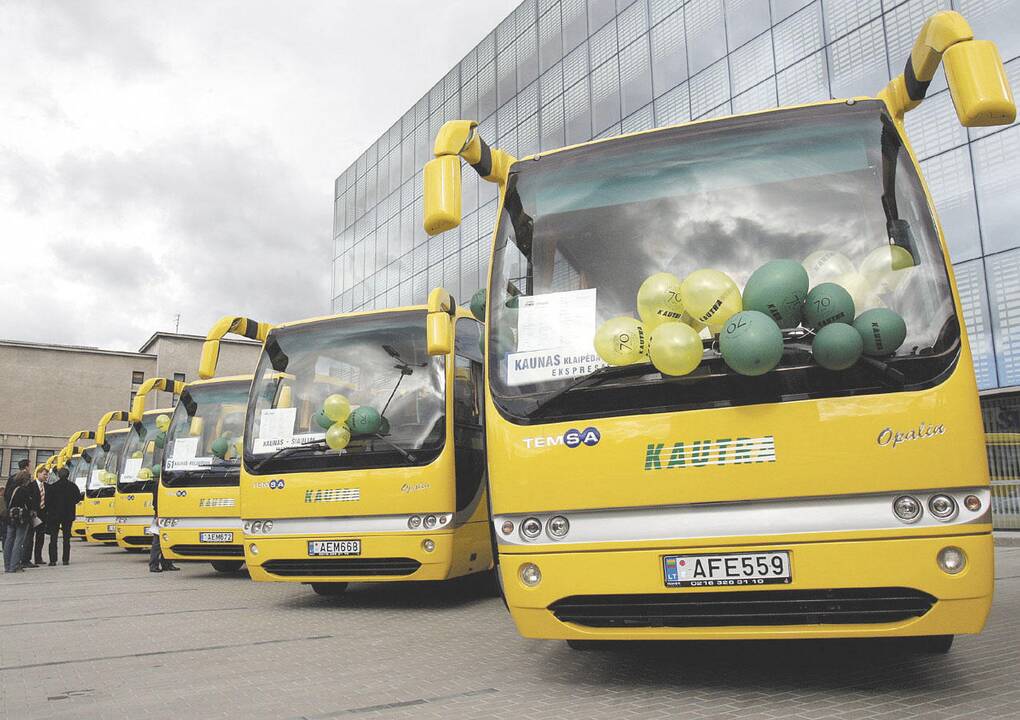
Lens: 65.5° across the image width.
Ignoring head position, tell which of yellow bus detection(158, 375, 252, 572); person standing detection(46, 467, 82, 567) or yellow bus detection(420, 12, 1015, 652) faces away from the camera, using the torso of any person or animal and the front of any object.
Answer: the person standing

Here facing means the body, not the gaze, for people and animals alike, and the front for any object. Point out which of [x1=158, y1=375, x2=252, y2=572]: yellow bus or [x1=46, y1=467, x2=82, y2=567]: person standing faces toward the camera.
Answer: the yellow bus

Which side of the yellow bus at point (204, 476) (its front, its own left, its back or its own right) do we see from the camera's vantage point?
front

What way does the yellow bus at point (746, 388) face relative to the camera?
toward the camera

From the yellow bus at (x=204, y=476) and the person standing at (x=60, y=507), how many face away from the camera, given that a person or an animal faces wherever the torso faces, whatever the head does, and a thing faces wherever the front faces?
1

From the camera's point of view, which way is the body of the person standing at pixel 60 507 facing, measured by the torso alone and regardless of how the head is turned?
away from the camera

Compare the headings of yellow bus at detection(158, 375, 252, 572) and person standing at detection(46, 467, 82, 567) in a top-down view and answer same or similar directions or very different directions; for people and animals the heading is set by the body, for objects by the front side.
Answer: very different directions

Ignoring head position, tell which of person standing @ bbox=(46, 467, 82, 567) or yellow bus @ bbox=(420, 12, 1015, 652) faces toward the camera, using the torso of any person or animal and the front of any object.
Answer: the yellow bus

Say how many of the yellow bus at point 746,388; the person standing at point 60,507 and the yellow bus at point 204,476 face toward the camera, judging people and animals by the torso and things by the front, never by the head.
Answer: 2

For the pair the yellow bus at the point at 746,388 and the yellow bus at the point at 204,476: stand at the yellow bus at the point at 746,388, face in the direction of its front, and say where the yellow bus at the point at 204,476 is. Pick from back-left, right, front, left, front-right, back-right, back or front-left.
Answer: back-right

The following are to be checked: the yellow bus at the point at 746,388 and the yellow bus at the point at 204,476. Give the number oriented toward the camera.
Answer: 2

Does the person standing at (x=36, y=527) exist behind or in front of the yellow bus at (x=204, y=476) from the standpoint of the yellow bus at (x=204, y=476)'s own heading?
in front
